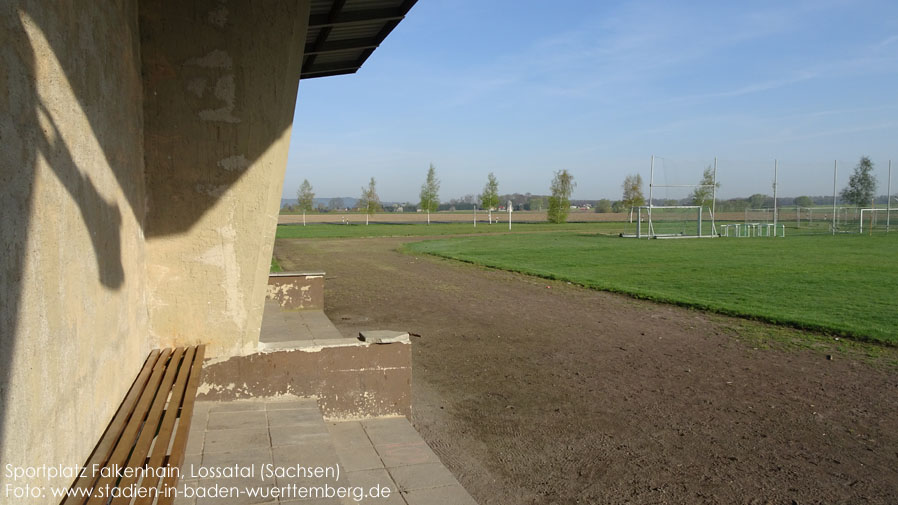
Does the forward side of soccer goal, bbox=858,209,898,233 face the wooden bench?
yes

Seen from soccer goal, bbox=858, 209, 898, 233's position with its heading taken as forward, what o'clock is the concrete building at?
The concrete building is roughly at 12 o'clock from the soccer goal.

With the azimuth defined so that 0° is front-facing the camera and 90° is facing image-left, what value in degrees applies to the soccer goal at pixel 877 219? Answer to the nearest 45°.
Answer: approximately 0°

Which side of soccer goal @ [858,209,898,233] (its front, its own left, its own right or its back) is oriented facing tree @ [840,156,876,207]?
back

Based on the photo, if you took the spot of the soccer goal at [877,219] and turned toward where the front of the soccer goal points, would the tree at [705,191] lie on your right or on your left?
on your right

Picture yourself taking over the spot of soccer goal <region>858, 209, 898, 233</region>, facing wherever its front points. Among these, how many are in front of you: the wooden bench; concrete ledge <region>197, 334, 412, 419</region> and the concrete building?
3

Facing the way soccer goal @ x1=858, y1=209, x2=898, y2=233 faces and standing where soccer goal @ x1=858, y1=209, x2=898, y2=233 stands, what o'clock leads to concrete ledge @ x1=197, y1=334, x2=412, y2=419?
The concrete ledge is roughly at 12 o'clock from the soccer goal.

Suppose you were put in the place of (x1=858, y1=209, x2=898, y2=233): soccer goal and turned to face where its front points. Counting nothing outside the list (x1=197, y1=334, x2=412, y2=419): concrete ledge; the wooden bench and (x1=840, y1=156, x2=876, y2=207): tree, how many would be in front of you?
2
